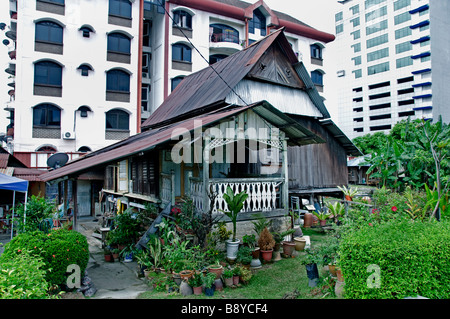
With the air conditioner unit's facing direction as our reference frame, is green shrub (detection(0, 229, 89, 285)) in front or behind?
in front

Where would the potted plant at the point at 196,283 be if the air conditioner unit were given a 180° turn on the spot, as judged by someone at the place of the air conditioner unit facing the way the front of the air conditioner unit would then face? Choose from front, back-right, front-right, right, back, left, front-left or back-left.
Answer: back

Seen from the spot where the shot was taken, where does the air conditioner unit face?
facing the viewer

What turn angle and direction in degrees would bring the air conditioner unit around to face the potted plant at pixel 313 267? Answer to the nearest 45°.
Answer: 0° — it already faces it

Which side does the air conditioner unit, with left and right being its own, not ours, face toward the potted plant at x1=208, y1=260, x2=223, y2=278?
front

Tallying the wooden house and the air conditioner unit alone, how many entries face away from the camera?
0

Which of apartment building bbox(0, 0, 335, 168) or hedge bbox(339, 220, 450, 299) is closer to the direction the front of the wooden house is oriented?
the hedge

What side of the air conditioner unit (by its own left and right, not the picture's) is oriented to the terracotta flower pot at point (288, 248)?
front

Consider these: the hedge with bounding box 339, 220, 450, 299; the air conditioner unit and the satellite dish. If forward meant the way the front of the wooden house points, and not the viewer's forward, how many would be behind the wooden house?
2

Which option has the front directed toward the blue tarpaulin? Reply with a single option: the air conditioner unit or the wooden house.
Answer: the air conditioner unit

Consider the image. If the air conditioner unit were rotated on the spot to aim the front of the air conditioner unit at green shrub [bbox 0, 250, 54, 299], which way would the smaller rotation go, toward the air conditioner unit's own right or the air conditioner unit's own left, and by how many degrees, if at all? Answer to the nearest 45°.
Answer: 0° — it already faces it

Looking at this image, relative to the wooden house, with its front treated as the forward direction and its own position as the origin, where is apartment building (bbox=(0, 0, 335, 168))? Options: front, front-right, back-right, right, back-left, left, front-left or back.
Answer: back

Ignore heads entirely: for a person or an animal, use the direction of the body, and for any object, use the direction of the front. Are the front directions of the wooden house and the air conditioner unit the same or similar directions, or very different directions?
same or similar directions

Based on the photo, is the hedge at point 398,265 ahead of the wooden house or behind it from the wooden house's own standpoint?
ahead

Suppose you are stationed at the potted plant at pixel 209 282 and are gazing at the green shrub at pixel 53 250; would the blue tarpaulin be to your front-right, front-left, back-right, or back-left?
front-right
